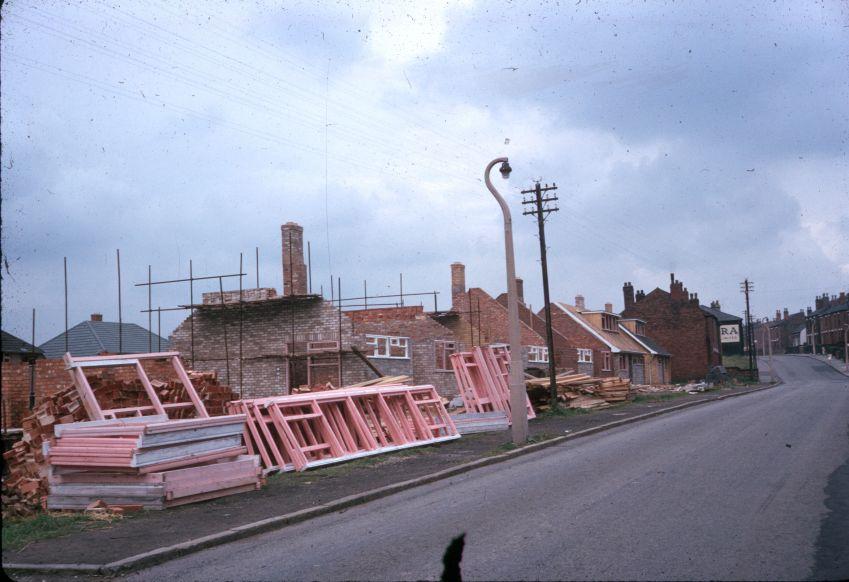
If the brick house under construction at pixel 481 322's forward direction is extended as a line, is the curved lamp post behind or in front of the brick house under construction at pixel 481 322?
in front

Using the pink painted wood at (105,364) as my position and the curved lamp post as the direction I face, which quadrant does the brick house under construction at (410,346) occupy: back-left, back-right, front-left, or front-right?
front-left

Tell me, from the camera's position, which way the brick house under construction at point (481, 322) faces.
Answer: facing the viewer and to the right of the viewer

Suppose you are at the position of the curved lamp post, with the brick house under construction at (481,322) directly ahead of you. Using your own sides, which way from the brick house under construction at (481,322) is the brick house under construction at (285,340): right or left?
left

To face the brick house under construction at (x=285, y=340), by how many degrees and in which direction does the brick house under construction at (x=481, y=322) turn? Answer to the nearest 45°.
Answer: approximately 45° to its right

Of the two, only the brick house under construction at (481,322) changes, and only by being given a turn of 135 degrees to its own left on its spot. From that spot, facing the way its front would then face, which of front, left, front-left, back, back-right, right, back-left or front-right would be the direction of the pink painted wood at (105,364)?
back
